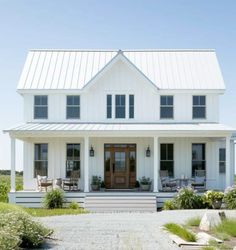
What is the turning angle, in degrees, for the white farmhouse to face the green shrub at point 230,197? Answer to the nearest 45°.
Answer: approximately 45° to its left

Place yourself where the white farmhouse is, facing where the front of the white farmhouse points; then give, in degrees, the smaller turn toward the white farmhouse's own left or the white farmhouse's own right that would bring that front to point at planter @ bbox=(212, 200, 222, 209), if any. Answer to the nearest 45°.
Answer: approximately 45° to the white farmhouse's own left

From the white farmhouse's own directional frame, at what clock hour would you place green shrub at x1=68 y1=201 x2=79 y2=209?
The green shrub is roughly at 1 o'clock from the white farmhouse.

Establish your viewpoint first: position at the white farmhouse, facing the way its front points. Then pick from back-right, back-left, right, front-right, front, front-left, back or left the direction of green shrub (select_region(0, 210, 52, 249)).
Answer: front

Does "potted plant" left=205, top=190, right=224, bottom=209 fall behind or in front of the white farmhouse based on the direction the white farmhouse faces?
in front

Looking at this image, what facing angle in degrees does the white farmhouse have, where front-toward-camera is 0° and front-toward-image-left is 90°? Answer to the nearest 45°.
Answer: approximately 0°

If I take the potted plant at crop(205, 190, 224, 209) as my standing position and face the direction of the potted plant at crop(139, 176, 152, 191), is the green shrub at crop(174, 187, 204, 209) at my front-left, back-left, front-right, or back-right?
front-left
